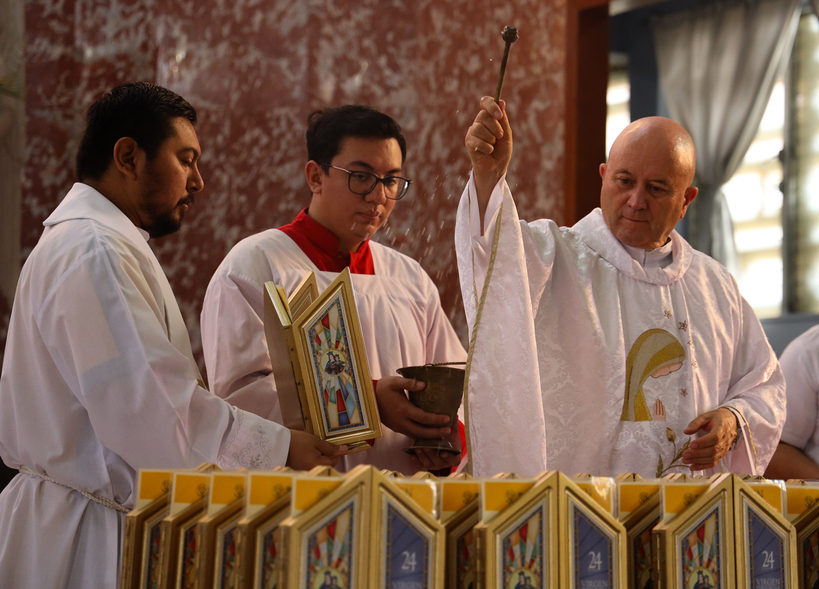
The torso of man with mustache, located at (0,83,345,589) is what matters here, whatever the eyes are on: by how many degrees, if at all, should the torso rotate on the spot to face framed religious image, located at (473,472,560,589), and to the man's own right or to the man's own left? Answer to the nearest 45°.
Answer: approximately 45° to the man's own right

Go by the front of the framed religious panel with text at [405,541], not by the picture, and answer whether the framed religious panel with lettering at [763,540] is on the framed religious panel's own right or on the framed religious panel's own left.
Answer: on the framed religious panel's own left

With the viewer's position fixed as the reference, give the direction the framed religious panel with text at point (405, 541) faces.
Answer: facing the viewer

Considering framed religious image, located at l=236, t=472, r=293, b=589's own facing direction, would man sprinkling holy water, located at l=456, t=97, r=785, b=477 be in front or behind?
behind

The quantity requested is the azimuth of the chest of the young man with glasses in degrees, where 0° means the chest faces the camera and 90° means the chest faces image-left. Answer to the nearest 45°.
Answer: approximately 315°

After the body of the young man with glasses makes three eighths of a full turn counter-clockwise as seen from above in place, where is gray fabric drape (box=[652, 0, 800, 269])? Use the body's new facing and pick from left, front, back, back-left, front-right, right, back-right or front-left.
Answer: front-right

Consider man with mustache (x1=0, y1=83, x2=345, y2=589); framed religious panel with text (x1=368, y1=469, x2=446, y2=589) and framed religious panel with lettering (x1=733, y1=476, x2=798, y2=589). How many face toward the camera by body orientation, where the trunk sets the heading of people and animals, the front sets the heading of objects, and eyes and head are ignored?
2

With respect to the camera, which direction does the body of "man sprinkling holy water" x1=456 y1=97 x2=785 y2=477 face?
toward the camera

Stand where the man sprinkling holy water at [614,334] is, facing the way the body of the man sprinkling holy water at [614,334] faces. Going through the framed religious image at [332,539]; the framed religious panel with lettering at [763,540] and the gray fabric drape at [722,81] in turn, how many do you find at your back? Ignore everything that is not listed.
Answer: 1

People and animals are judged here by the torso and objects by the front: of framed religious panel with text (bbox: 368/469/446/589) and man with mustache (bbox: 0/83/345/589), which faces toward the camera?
the framed religious panel with text

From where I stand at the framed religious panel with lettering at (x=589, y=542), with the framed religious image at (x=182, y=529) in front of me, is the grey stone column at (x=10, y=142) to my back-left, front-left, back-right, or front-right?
front-right

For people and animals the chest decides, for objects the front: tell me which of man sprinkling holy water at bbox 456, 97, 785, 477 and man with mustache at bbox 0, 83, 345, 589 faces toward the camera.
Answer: man sprinkling holy water at bbox 456, 97, 785, 477

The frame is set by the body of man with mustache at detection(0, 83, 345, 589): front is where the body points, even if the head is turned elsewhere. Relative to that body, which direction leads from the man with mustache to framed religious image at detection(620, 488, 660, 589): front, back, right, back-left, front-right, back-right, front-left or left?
front-right

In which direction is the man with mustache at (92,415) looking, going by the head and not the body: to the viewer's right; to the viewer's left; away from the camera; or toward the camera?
to the viewer's right

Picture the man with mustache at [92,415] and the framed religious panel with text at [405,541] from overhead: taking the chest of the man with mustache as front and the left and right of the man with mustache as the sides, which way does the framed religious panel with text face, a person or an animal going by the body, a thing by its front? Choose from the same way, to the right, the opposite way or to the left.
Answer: to the right

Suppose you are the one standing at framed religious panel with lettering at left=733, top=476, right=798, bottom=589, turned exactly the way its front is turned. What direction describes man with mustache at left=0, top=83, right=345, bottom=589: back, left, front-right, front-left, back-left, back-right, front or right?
right

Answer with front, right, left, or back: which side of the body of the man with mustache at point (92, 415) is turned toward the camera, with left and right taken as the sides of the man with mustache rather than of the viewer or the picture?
right

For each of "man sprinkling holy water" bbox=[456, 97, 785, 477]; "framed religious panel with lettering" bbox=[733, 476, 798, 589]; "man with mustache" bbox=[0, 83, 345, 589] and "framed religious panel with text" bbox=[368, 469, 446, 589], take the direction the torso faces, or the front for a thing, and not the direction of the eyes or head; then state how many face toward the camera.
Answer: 3
